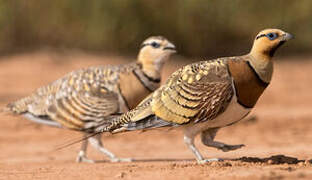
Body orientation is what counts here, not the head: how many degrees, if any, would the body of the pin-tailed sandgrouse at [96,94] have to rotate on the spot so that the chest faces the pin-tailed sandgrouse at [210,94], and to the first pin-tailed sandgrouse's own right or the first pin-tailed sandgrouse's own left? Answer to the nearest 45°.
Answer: approximately 45° to the first pin-tailed sandgrouse's own right

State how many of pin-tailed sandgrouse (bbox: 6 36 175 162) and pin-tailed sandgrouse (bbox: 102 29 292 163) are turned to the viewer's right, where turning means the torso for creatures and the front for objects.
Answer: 2

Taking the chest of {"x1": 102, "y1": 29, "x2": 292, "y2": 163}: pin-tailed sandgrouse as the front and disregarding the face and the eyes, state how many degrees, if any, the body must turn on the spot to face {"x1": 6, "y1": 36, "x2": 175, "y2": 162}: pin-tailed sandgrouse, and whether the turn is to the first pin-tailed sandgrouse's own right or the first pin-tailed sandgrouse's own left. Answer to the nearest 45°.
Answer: approximately 135° to the first pin-tailed sandgrouse's own left

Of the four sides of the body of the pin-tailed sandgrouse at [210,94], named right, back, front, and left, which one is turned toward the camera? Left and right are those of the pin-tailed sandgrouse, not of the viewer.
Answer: right

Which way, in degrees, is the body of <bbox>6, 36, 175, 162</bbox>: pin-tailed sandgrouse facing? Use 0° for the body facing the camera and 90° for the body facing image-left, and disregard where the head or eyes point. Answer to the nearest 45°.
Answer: approximately 270°
